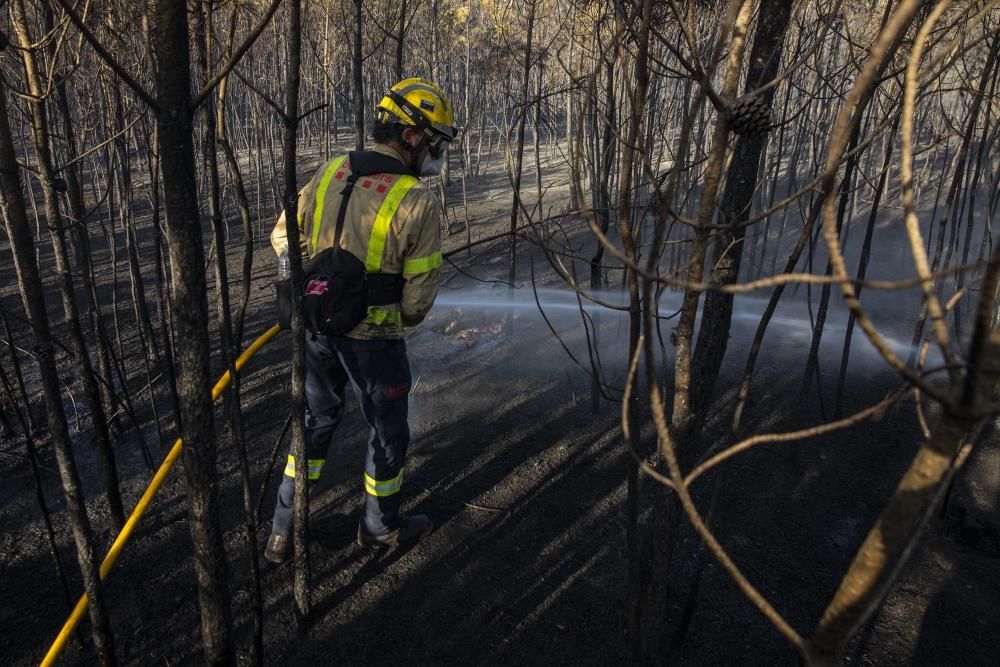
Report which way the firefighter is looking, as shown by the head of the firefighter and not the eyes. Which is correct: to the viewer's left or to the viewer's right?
to the viewer's right

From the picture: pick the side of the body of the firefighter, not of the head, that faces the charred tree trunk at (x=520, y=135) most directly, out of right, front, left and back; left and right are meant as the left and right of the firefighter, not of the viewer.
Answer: front

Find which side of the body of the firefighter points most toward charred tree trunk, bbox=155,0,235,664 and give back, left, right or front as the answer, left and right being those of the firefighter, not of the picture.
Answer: back

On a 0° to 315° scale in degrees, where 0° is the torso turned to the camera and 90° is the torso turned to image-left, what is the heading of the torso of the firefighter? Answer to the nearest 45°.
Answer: approximately 225°

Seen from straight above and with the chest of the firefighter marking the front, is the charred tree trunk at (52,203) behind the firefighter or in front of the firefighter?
behind

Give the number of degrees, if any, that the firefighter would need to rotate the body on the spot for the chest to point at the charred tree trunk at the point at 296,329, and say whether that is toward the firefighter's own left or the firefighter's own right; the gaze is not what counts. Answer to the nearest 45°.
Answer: approximately 180°
